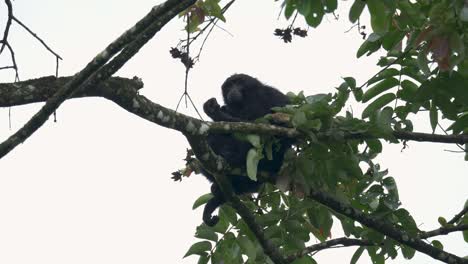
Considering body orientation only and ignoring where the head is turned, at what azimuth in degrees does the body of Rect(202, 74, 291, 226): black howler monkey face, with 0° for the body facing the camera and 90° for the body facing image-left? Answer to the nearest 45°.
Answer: approximately 45°
